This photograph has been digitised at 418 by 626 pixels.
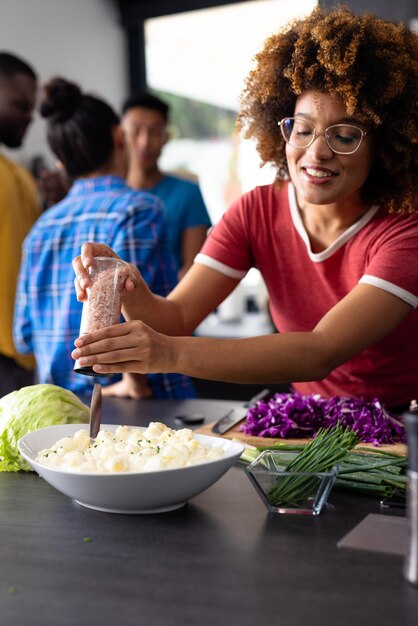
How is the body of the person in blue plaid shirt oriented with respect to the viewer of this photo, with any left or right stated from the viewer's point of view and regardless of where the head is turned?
facing away from the viewer and to the right of the viewer

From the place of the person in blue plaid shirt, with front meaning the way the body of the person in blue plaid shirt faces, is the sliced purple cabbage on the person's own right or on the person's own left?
on the person's own right

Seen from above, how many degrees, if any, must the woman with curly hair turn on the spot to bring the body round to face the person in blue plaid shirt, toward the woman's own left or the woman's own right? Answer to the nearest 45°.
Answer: approximately 90° to the woman's own right

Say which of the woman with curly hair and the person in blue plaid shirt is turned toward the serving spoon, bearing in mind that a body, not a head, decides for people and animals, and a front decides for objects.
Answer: the woman with curly hair

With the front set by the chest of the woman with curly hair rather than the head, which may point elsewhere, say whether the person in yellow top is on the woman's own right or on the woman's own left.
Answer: on the woman's own right

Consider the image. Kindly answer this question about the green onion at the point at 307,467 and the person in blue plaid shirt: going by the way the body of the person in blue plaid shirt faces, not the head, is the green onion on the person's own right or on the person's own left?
on the person's own right

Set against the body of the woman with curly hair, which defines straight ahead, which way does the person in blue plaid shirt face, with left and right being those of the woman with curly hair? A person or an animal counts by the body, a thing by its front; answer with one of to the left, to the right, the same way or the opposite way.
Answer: the opposite way

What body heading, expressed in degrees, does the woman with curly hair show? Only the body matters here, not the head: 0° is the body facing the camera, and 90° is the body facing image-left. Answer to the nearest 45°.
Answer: approximately 45°

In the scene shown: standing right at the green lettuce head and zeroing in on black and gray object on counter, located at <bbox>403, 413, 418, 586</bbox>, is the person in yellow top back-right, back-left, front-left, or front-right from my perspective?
back-left
